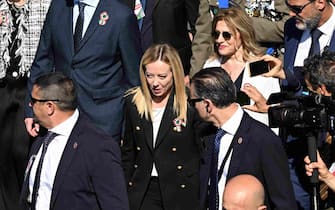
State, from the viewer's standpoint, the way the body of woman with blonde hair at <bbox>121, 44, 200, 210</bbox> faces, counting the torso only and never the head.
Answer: toward the camera

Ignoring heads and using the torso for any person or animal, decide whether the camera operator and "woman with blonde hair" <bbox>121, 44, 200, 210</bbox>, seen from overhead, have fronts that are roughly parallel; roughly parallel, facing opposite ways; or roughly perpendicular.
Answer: roughly perpendicular

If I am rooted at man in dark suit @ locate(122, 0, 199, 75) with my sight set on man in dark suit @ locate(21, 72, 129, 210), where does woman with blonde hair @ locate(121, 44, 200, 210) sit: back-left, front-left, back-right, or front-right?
front-left

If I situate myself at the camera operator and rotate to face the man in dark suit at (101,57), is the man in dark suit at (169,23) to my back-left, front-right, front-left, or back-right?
front-right

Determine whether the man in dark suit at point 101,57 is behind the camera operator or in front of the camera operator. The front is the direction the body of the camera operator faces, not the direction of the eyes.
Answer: in front

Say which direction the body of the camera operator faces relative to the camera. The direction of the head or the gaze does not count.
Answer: to the viewer's left

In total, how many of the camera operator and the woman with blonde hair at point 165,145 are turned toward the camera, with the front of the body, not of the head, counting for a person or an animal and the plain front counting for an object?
1

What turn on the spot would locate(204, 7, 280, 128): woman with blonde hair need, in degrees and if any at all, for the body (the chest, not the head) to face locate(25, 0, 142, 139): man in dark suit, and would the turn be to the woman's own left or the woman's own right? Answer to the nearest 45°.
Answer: approximately 45° to the woman's own right
